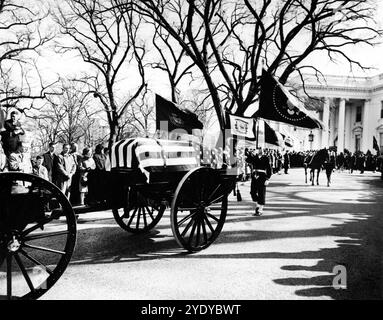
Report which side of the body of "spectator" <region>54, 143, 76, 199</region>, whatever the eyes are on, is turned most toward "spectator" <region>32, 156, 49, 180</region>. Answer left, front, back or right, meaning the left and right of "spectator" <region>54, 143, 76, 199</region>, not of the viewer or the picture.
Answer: right

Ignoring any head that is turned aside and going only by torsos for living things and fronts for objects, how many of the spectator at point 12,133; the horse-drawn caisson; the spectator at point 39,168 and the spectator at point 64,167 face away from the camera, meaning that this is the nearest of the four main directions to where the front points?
0

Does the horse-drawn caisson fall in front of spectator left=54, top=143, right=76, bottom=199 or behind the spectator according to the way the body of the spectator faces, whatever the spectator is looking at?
in front

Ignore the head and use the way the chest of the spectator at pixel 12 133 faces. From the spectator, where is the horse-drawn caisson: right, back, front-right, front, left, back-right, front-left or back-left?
front

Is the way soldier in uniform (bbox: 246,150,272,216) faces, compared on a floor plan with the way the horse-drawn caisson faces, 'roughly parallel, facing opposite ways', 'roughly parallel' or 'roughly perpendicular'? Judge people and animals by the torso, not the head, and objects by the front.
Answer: roughly parallel

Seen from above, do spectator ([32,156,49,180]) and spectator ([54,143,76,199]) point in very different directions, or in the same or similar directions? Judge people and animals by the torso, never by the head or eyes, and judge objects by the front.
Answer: same or similar directions

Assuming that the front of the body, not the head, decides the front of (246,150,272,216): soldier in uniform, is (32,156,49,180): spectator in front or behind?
in front

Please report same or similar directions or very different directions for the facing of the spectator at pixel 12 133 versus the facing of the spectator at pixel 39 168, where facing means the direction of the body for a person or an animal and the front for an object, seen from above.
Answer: same or similar directions

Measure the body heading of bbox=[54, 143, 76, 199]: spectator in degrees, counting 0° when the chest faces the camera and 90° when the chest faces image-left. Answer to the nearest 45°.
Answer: approximately 315°

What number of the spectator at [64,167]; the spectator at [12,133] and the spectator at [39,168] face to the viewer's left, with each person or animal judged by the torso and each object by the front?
0

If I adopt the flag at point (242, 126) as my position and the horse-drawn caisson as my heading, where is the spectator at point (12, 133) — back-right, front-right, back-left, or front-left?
front-right

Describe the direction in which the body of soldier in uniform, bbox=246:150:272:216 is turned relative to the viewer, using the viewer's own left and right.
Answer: facing the viewer and to the left of the viewer
